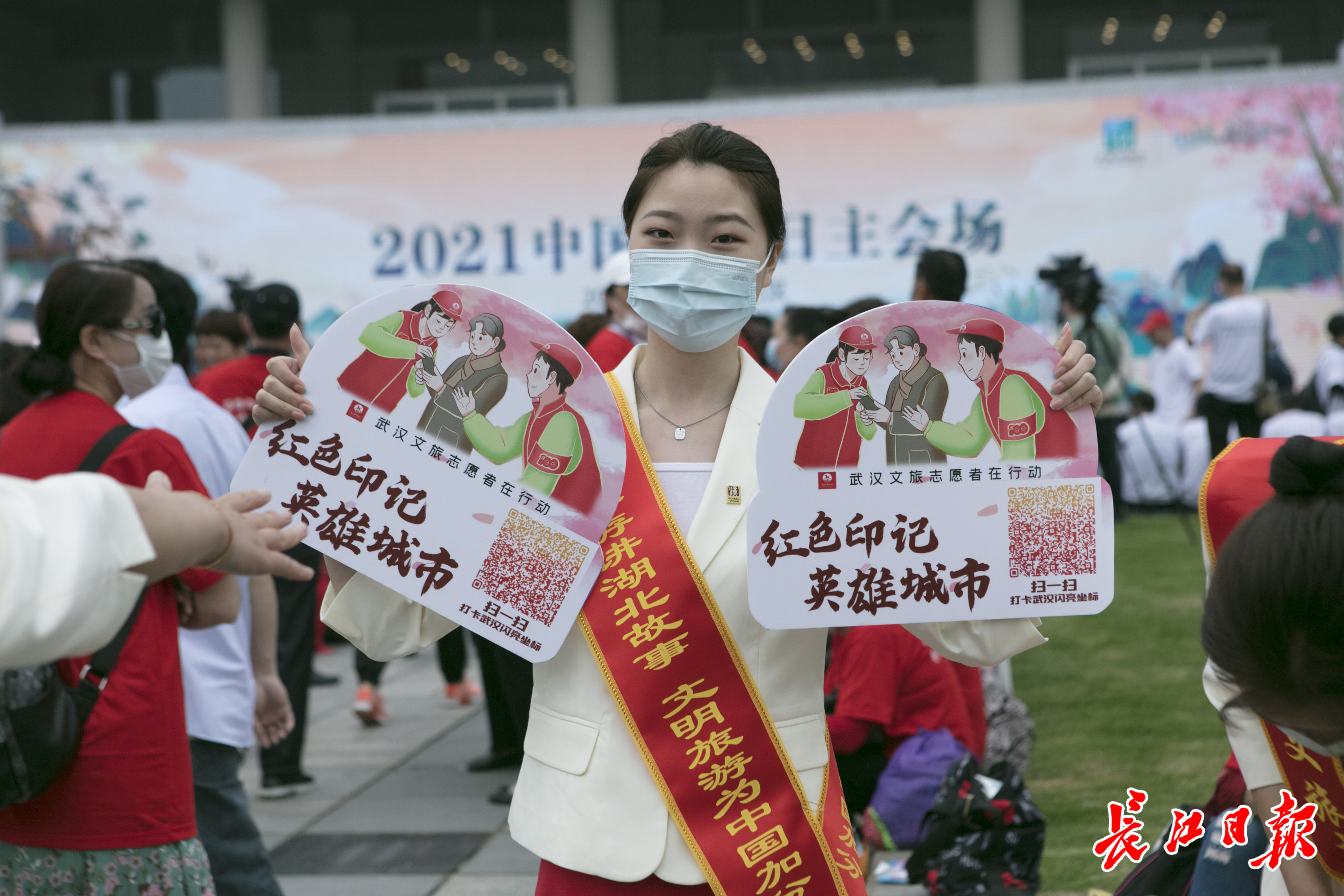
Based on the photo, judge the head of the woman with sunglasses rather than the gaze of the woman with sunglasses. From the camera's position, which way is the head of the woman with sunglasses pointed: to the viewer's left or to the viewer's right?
to the viewer's right

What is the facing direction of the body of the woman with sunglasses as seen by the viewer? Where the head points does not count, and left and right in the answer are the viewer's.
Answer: facing to the right of the viewer

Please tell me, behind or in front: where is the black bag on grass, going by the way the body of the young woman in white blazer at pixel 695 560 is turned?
behind
